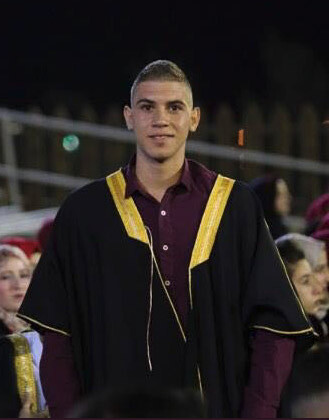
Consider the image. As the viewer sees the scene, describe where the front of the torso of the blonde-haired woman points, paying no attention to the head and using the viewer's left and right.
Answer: facing the viewer and to the right of the viewer

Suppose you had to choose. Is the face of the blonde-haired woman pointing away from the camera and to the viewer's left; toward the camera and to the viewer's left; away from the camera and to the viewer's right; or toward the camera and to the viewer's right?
toward the camera and to the viewer's right

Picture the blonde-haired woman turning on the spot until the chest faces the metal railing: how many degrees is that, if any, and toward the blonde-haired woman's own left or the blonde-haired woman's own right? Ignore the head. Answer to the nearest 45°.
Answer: approximately 135° to the blonde-haired woman's own left

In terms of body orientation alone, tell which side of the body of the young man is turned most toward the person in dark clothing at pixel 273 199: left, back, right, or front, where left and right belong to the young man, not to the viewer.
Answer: back

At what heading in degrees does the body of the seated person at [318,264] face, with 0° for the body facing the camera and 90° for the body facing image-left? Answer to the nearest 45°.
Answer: approximately 315°

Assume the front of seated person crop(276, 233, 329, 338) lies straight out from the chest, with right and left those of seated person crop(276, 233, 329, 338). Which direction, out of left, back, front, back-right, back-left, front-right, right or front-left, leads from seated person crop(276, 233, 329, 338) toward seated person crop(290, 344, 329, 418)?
front-right

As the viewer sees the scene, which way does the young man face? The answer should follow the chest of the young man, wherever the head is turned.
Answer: toward the camera

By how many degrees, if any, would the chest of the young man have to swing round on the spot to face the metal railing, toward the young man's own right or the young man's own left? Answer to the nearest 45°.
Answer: approximately 180°

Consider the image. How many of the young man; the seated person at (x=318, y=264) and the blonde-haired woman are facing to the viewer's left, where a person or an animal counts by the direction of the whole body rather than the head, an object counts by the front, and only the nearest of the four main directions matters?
0

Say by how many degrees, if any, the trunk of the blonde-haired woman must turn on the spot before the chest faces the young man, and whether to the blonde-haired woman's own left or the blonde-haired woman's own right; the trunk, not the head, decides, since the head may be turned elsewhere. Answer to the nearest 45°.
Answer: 0° — they already face them
